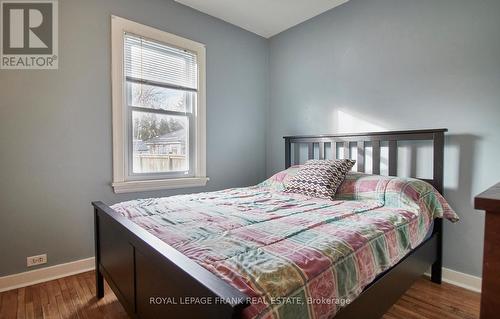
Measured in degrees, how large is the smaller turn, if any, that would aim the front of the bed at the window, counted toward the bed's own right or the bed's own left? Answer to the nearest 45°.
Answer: approximately 90° to the bed's own right

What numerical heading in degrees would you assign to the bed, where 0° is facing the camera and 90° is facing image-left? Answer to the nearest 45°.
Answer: approximately 45°
